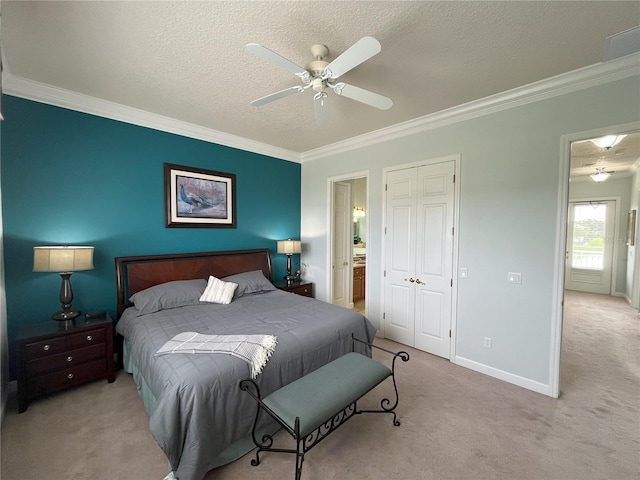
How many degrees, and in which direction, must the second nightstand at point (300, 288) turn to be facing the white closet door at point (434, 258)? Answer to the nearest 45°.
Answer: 0° — it already faces it

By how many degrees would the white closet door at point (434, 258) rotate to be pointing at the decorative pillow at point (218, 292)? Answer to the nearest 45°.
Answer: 0° — it already faces it

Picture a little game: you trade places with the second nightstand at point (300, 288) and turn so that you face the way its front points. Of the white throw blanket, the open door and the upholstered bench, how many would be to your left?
1

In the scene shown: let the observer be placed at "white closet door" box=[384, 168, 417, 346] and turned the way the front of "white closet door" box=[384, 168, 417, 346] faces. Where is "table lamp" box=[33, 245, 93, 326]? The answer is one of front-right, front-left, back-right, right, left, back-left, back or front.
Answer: front

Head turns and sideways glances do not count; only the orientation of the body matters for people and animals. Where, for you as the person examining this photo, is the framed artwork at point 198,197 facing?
facing the viewer and to the right of the viewer

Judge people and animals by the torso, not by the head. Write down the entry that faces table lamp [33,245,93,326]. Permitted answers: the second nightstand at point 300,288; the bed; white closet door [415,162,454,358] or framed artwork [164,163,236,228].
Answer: the white closet door

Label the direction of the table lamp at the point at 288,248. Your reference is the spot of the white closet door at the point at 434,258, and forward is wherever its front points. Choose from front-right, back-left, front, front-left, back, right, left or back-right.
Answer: front-right

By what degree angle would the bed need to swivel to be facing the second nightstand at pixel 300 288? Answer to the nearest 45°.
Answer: approximately 90° to its left

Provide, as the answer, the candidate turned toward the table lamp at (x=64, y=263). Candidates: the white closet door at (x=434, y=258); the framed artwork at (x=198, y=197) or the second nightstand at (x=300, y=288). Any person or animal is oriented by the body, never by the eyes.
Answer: the white closet door

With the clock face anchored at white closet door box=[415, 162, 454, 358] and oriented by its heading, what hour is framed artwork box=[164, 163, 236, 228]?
The framed artwork is roughly at 1 o'clock from the white closet door.

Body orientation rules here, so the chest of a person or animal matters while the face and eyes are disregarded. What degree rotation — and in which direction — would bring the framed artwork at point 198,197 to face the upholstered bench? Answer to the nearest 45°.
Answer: approximately 45° to its right

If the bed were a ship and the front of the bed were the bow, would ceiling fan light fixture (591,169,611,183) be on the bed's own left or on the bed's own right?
on the bed's own left

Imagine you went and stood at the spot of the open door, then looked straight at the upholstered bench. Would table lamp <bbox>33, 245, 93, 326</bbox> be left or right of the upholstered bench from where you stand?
right

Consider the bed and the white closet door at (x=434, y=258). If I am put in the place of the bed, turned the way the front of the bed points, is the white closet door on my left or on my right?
on my left
